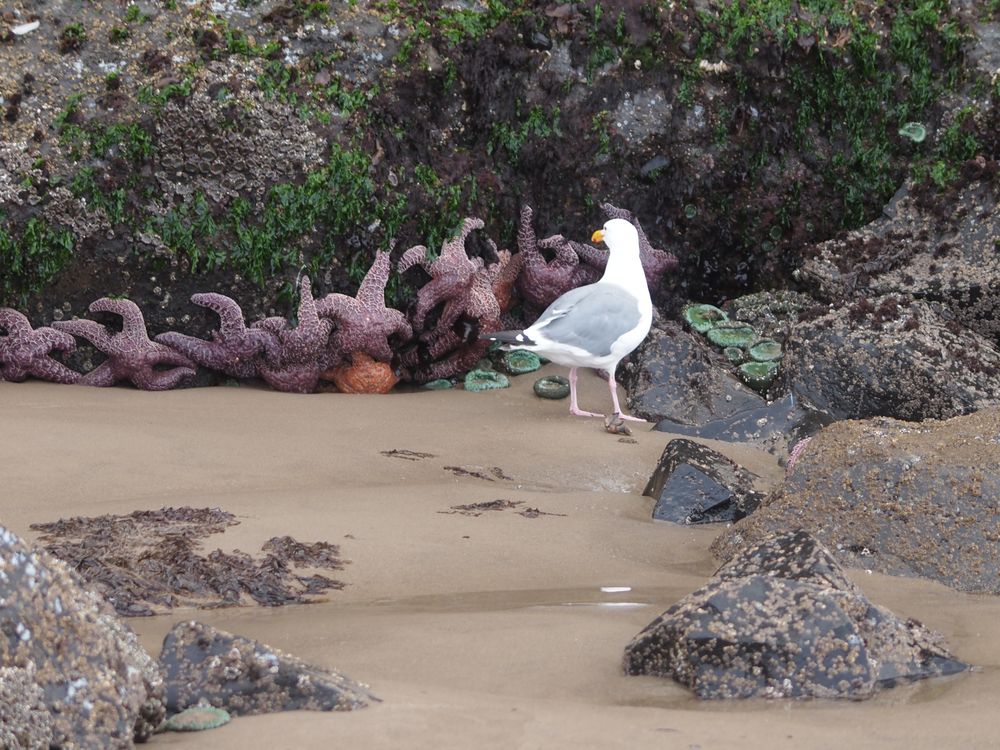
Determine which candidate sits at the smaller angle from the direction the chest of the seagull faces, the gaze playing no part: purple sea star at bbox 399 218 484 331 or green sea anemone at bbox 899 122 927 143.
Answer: the green sea anemone

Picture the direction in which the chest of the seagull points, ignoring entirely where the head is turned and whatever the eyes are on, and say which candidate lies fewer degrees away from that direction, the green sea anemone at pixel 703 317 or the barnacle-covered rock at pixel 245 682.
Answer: the green sea anemone

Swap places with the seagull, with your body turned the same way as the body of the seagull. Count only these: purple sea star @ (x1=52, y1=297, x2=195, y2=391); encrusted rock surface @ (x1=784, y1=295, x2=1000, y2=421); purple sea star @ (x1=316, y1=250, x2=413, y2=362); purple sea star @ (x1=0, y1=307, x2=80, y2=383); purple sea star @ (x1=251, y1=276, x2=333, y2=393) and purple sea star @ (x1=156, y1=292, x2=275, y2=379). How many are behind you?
5

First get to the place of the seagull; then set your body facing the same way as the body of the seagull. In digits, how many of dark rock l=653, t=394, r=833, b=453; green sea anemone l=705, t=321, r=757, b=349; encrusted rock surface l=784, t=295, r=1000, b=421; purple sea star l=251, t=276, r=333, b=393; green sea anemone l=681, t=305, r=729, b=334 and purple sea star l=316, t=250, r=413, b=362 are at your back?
2

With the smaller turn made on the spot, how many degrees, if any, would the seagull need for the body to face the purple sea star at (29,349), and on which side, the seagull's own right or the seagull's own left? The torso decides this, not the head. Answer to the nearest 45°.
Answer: approximately 180°

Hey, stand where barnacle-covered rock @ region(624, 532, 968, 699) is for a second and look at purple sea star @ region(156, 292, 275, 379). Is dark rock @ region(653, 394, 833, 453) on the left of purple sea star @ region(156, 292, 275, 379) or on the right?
right

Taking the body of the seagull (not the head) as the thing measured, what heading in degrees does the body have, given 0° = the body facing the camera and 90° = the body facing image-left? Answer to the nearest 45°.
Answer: approximately 270°

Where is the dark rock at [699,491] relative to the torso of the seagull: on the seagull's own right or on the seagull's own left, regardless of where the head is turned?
on the seagull's own right

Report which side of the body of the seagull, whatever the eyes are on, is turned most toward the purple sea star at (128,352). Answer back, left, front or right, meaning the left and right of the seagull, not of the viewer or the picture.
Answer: back

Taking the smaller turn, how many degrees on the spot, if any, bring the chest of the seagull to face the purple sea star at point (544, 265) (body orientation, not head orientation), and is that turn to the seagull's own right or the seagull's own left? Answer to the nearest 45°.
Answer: approximately 90° to the seagull's own left

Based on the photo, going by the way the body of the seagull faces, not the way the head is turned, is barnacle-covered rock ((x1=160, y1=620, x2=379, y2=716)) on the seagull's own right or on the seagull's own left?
on the seagull's own right

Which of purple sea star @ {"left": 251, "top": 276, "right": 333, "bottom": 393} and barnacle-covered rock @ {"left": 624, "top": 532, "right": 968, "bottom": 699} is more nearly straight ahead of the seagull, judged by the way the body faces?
the barnacle-covered rock

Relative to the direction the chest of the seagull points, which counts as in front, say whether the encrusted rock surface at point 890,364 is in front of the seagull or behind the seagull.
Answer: in front

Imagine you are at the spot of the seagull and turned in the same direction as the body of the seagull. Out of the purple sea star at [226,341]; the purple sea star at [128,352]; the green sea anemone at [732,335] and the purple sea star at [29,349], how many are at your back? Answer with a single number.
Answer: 3

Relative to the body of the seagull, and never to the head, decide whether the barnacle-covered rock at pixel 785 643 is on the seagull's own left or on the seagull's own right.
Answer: on the seagull's own right

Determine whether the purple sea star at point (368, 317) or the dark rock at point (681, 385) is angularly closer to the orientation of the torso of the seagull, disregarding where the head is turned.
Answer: the dark rock
